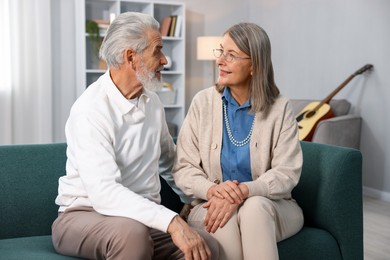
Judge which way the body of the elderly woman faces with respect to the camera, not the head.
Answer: toward the camera

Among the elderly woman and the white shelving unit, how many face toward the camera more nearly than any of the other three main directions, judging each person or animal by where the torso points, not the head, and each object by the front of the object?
2

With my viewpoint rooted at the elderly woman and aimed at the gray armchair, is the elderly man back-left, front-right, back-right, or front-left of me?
back-left

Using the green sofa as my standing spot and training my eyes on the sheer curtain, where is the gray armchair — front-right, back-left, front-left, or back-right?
front-right

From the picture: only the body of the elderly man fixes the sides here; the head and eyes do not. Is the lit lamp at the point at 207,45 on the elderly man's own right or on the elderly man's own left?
on the elderly man's own left

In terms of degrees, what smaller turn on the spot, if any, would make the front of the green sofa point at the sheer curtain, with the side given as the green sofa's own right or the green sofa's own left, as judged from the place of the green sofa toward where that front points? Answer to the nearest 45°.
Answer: approximately 135° to the green sofa's own right

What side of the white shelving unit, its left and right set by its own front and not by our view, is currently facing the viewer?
front

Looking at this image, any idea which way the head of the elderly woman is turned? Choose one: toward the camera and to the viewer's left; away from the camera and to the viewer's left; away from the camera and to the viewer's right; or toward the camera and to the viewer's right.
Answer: toward the camera and to the viewer's left

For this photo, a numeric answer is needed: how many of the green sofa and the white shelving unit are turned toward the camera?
2

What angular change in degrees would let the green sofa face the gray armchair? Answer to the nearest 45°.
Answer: approximately 180°

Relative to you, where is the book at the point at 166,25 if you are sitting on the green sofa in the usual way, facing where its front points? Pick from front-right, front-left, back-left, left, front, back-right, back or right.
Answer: back

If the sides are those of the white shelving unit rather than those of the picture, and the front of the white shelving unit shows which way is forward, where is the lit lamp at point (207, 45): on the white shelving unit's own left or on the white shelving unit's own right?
on the white shelving unit's own left

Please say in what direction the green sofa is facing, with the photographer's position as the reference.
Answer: facing the viewer

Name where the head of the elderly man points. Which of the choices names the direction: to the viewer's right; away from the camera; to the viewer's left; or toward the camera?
to the viewer's right

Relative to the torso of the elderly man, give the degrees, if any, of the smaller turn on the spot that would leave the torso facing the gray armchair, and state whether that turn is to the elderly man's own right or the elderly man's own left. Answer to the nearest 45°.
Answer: approximately 90° to the elderly man's own left

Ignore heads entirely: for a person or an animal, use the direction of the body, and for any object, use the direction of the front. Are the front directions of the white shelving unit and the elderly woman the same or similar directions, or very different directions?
same or similar directions

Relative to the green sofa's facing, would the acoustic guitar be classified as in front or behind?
behind

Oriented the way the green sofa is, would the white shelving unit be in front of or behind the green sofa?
behind
